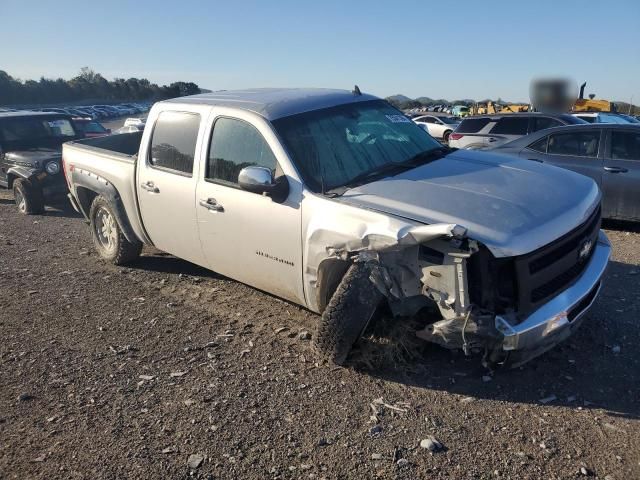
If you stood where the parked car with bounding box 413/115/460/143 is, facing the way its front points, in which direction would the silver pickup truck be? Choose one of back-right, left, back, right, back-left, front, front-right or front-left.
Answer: front-right

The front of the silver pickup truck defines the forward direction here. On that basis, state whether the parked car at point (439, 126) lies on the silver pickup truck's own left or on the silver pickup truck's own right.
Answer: on the silver pickup truck's own left

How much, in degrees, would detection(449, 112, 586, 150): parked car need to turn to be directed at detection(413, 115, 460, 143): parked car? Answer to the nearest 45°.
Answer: approximately 90° to its left

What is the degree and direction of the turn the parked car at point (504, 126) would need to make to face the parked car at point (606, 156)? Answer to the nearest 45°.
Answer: approximately 90° to its right

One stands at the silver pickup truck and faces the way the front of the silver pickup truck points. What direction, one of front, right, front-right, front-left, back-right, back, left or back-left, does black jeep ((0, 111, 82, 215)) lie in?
back

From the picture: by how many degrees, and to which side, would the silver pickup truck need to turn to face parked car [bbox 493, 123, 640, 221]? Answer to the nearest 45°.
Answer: approximately 90° to its left

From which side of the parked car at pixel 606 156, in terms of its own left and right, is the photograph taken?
right

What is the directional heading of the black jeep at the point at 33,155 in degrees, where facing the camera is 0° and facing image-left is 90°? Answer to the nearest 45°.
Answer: approximately 315°
